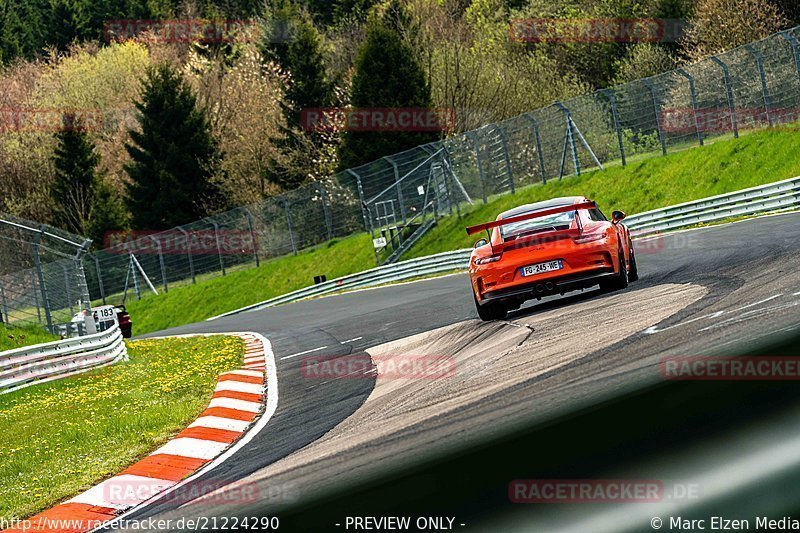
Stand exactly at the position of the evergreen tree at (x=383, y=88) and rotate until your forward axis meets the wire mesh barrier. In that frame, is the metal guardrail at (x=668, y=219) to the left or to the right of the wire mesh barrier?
left

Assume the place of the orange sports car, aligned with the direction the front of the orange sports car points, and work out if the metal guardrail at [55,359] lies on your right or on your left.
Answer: on your left

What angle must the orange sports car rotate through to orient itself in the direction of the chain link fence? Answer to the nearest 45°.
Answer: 0° — it already faces it

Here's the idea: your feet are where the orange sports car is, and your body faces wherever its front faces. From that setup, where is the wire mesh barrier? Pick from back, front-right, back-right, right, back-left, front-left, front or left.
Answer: front-left

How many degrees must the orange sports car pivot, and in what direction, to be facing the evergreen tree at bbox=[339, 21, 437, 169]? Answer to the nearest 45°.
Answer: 0° — it already faces it

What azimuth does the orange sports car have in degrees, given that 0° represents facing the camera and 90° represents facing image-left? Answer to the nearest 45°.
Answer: approximately 180°
